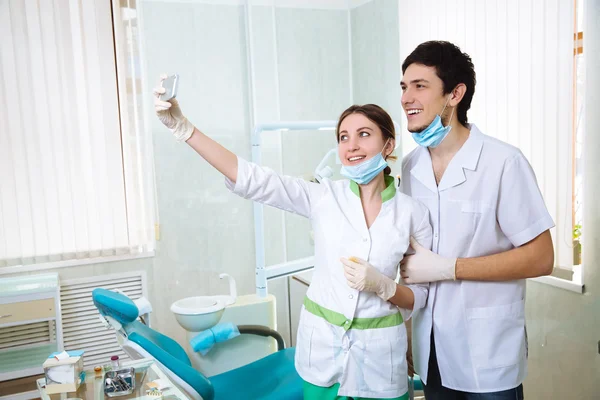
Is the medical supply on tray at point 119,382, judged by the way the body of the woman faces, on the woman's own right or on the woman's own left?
on the woman's own right

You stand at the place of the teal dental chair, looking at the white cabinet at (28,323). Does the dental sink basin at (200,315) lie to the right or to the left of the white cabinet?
right

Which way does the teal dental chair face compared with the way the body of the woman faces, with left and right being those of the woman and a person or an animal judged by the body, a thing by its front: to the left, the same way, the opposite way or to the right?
to the left

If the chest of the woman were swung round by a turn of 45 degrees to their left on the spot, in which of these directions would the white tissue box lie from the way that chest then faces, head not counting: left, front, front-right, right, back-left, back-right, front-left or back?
back-right

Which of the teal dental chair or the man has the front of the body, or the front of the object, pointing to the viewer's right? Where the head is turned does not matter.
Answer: the teal dental chair

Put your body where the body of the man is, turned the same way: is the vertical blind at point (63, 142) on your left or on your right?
on your right

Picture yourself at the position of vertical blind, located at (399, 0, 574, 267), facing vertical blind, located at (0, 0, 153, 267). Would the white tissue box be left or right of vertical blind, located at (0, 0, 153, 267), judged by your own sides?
left

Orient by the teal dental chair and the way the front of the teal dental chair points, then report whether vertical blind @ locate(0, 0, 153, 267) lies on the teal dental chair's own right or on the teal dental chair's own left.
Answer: on the teal dental chair's own left

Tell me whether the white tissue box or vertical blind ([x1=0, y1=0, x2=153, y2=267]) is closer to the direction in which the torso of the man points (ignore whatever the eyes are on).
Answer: the white tissue box

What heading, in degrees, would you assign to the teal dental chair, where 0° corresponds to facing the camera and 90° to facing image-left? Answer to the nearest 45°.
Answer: approximately 270°
